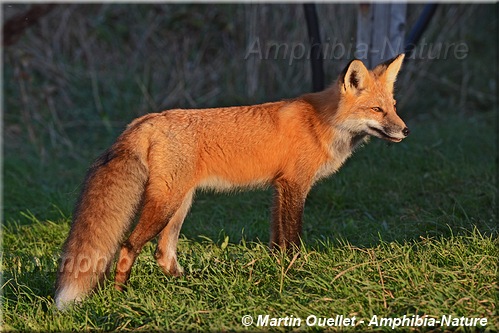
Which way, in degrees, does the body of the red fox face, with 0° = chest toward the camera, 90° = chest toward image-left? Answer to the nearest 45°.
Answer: approximately 270°
